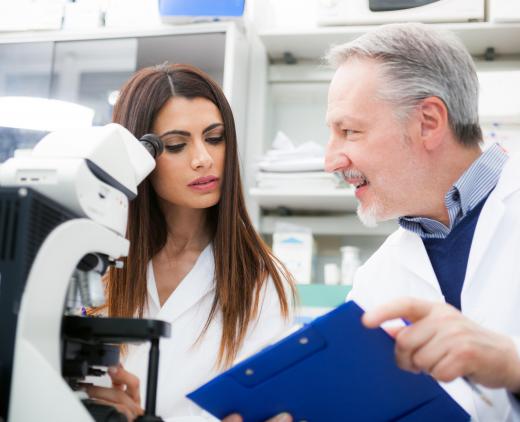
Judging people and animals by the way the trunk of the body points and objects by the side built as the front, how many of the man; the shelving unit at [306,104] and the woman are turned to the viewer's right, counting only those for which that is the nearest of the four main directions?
0

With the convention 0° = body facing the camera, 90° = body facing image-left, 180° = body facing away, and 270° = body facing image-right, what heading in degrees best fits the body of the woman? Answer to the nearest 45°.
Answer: approximately 45°

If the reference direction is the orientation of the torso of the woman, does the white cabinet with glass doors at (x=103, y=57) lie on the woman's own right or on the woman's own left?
on the woman's own right

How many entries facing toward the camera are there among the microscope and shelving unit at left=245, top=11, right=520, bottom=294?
1

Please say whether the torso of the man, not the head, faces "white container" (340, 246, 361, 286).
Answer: no

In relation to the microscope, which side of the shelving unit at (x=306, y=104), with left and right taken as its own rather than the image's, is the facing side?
front

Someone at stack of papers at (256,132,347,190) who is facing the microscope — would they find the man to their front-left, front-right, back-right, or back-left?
front-left

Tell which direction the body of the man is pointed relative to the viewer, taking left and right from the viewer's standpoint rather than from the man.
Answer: facing the viewer and to the left of the viewer

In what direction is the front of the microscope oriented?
to the viewer's right

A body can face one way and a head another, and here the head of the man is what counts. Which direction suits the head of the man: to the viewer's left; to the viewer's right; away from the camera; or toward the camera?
to the viewer's left

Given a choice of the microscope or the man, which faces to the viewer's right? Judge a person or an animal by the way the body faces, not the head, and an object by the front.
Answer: the microscope

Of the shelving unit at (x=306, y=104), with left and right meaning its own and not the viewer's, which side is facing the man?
front

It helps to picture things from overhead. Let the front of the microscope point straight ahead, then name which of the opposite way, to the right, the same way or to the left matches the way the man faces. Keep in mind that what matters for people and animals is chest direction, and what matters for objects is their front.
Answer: the opposite way

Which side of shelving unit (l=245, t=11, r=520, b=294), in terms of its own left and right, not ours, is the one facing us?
front
